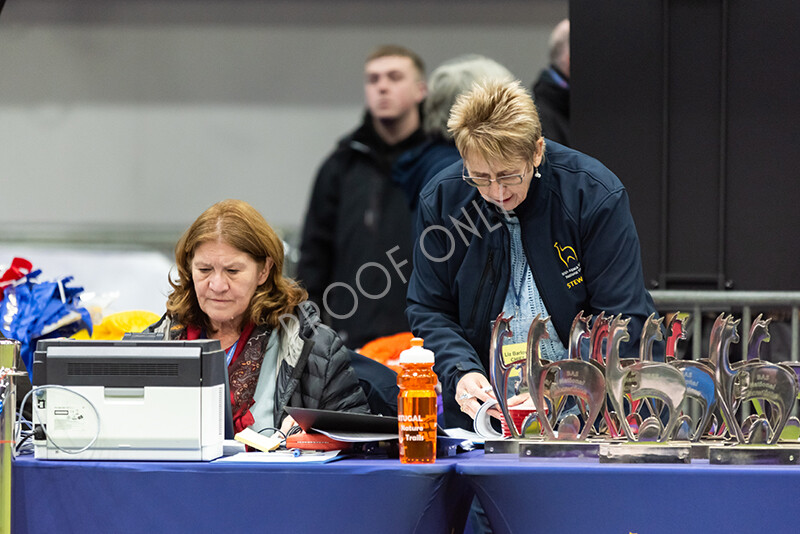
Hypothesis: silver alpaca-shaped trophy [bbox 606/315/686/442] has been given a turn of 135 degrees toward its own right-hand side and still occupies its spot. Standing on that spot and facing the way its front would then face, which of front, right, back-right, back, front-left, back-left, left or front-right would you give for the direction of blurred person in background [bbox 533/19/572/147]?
front-left

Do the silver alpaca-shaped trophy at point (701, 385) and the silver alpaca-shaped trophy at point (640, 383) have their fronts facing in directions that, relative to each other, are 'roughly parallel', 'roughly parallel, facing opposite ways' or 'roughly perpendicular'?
roughly parallel

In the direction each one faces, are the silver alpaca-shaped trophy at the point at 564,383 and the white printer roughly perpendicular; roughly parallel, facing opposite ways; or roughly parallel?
roughly perpendicular

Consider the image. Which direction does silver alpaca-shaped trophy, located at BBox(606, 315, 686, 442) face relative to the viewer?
to the viewer's left

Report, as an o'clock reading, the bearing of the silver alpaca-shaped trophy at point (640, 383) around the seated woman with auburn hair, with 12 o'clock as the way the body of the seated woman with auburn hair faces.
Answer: The silver alpaca-shaped trophy is roughly at 9 o'clock from the seated woman with auburn hair.

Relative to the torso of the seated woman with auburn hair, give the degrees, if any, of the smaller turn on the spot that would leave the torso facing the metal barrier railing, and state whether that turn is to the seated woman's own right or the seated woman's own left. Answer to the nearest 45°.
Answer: approximately 180°

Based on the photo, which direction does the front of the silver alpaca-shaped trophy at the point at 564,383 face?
to the viewer's left

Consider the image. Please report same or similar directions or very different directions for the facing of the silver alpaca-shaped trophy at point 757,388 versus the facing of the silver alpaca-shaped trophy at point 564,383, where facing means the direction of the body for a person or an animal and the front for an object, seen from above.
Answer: same or similar directions

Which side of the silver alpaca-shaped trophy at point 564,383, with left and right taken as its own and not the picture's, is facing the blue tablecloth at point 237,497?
front

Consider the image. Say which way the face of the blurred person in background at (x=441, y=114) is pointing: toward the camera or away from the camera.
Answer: away from the camera

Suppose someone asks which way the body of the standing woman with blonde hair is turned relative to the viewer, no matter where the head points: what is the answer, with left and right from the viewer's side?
facing the viewer

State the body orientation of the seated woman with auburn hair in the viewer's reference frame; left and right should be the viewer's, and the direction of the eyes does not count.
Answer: facing the viewer and to the left of the viewer

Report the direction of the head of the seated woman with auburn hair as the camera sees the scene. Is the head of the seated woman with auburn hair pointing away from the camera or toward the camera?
toward the camera

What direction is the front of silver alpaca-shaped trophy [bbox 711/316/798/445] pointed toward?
to the viewer's left

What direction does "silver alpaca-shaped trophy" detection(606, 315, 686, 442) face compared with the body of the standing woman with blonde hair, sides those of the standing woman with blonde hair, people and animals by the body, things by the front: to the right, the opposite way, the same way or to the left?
to the right
